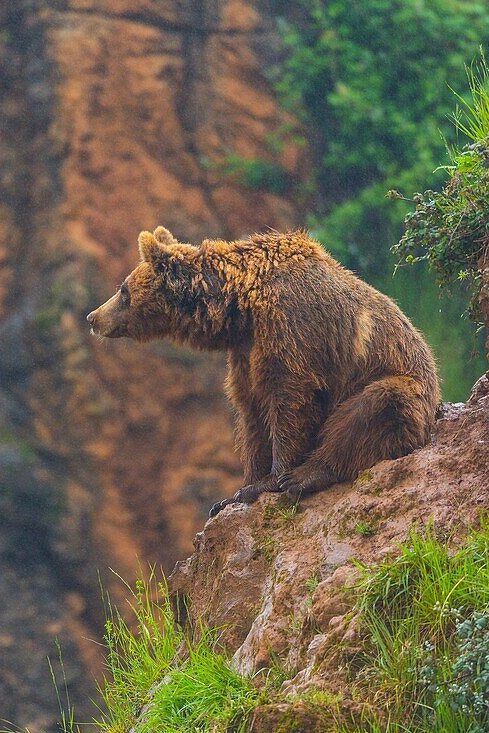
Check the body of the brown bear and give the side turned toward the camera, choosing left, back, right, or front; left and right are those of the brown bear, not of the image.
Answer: left
